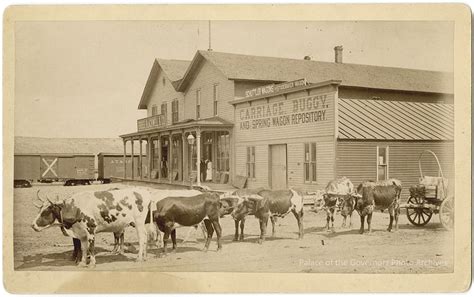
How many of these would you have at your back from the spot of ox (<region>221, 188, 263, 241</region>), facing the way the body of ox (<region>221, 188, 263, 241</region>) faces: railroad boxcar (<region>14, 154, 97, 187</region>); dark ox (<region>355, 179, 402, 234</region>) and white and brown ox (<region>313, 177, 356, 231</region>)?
2

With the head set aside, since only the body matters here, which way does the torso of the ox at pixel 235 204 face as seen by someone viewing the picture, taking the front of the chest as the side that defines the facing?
to the viewer's left

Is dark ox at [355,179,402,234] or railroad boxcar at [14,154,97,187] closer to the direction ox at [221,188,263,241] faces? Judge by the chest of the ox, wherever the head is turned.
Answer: the railroad boxcar

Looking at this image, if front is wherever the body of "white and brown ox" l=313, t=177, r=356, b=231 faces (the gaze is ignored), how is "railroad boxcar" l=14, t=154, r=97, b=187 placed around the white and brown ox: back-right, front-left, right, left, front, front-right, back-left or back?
front-right

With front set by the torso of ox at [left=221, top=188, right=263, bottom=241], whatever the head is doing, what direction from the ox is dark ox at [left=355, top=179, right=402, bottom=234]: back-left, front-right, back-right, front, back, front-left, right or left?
back
